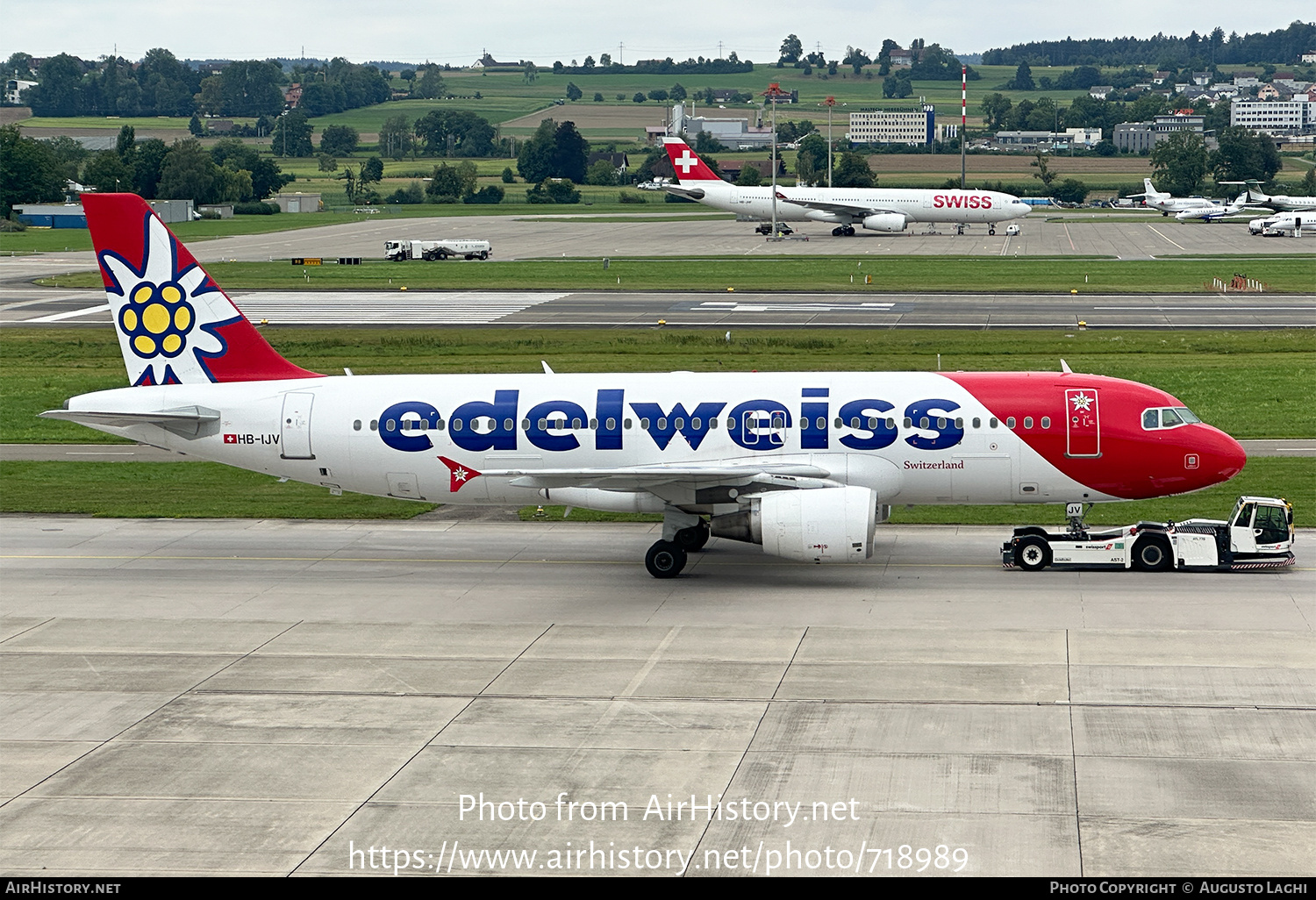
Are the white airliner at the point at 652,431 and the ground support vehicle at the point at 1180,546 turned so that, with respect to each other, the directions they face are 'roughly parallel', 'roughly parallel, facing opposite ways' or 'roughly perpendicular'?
roughly parallel

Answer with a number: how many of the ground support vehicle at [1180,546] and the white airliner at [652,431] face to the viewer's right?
2

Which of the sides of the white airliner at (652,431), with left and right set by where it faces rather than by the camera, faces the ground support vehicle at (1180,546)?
front

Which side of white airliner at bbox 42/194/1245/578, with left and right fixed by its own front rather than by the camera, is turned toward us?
right

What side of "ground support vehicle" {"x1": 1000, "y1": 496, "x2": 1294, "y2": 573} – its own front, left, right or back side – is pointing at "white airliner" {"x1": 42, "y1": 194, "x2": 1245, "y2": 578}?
back

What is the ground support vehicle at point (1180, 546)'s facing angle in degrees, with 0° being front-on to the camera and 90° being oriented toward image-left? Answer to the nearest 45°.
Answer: approximately 270°
